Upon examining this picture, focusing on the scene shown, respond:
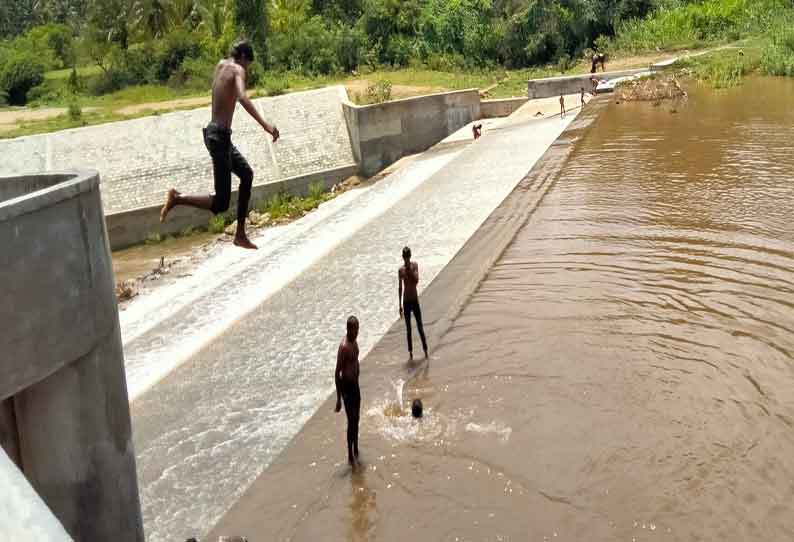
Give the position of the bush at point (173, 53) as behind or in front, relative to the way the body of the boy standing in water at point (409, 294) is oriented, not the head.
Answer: behind

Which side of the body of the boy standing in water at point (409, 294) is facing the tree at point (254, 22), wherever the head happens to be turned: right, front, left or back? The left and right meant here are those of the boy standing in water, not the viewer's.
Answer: back

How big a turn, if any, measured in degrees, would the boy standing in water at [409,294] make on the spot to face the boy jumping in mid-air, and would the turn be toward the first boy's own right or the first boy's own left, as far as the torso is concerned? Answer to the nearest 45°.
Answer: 0° — they already face them

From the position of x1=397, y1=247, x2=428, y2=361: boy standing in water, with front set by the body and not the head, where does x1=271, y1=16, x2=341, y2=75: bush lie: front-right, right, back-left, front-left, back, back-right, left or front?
back

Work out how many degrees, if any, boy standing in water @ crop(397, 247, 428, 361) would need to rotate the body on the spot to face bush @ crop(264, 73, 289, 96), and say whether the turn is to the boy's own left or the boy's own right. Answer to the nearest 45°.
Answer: approximately 180°

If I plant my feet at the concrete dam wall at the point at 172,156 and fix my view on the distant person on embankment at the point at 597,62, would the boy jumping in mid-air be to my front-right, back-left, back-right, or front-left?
back-right

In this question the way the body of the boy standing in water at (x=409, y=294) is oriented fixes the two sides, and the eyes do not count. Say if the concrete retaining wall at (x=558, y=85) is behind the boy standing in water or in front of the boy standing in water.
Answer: behind

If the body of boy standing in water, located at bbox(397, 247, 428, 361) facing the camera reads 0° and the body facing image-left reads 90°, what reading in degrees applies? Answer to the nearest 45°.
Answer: approximately 0°

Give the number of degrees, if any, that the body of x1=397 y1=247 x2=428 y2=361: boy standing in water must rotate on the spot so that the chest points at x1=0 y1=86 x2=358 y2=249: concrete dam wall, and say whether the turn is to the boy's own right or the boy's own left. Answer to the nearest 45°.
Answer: approximately 180°

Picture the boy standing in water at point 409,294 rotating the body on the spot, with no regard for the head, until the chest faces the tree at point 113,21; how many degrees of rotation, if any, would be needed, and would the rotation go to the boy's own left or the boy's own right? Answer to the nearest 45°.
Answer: approximately 180°

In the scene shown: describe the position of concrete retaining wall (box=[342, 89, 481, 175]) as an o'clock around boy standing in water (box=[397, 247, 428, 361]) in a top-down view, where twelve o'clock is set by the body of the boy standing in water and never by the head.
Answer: The concrete retaining wall is roughly at 6 o'clock from the boy standing in water.

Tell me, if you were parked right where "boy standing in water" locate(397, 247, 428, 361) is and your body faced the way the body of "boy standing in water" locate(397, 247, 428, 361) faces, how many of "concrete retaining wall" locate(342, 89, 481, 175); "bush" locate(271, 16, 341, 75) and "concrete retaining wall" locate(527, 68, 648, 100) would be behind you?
3
